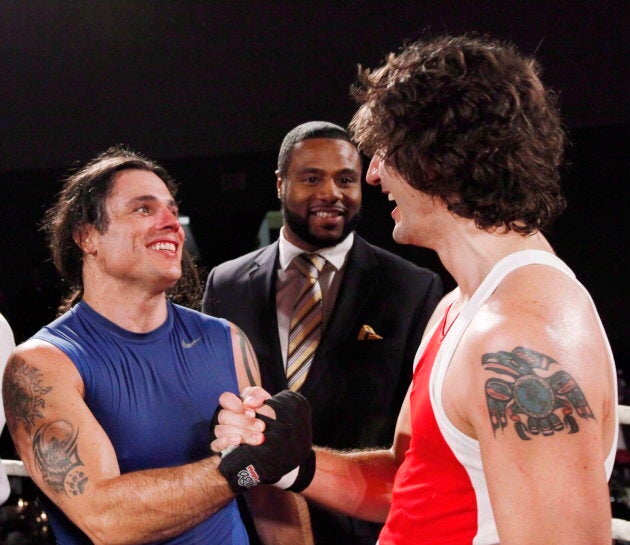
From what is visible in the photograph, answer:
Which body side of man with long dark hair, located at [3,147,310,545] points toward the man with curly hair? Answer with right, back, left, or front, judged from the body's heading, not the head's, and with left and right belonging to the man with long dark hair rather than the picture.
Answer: front

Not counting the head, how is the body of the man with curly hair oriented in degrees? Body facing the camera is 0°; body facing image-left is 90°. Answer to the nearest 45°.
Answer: approximately 90°

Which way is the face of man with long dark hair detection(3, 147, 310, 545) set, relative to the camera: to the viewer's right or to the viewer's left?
to the viewer's right

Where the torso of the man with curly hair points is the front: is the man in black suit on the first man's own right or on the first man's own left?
on the first man's own right

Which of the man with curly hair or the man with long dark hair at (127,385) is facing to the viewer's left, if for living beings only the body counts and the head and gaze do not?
the man with curly hair

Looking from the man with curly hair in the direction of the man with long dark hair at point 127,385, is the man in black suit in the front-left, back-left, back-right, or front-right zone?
front-right

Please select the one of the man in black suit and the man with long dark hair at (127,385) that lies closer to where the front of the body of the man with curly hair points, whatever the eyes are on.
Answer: the man with long dark hair

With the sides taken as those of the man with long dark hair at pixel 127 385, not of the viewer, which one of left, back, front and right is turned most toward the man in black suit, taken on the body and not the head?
left

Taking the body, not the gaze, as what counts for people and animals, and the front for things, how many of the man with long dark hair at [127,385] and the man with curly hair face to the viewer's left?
1

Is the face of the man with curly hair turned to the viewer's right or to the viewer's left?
to the viewer's left

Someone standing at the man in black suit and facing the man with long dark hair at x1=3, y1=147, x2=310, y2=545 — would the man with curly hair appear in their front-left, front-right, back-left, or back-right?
front-left
